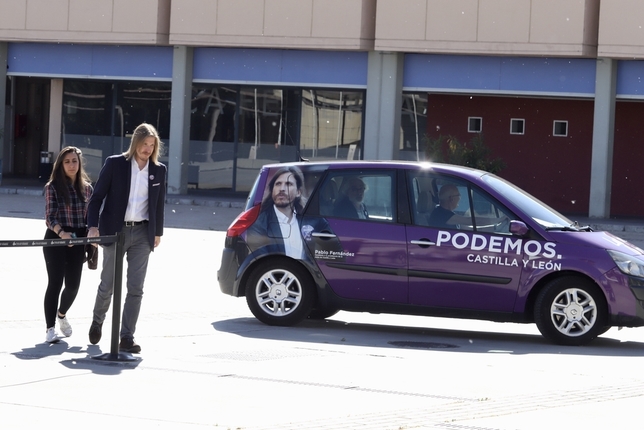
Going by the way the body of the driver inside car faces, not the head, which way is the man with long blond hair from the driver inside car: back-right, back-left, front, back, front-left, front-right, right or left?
back-right

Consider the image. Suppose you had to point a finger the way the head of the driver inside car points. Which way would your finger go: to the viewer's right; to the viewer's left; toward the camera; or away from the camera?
to the viewer's right

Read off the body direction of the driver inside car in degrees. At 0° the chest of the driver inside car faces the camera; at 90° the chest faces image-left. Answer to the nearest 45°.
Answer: approximately 270°

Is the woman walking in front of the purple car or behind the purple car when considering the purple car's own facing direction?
behind

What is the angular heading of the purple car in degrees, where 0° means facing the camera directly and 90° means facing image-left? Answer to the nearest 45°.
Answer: approximately 270°

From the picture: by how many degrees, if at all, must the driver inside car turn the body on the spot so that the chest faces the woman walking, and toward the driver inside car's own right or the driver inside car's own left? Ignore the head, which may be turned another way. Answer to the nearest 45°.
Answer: approximately 135° to the driver inside car's own right

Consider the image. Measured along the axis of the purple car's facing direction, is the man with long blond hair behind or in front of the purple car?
behind
